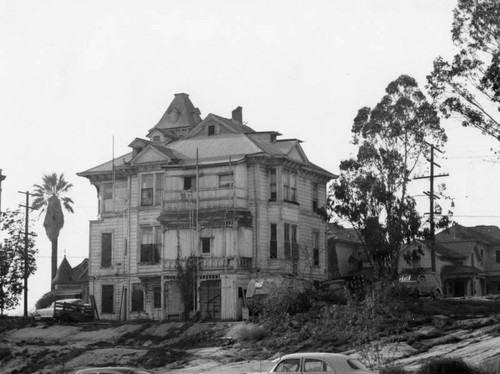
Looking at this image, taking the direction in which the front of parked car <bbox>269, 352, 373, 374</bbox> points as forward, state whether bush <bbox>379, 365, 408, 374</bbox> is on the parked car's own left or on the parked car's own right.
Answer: on the parked car's own right

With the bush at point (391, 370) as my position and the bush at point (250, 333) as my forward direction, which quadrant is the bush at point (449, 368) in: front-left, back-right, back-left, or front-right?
back-right
